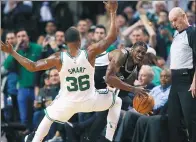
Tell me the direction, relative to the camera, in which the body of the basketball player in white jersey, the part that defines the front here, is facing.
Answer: away from the camera

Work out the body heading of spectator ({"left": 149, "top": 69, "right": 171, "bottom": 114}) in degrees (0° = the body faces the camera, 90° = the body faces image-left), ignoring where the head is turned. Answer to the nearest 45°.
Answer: approximately 45°

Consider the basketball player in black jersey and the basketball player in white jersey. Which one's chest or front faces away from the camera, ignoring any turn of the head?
the basketball player in white jersey

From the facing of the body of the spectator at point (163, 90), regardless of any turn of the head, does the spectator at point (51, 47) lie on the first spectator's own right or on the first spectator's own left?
on the first spectator's own right

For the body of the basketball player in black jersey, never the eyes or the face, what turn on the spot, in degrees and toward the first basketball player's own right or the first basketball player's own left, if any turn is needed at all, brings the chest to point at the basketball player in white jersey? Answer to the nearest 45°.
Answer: approximately 90° to the first basketball player's own right

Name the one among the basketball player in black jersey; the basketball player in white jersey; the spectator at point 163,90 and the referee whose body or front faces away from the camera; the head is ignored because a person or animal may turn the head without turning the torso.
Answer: the basketball player in white jersey

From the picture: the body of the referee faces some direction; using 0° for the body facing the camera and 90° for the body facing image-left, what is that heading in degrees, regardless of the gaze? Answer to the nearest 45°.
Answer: approximately 45°

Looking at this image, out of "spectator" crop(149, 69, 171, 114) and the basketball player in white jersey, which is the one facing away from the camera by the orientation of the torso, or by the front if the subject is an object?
the basketball player in white jersey
